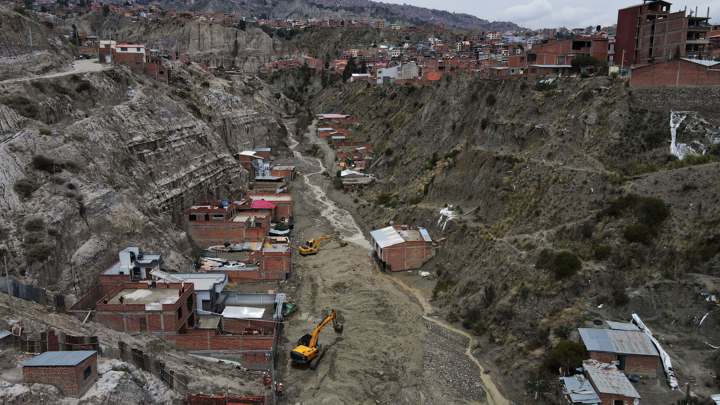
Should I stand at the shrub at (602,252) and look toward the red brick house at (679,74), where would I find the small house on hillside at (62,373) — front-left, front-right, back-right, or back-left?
back-left

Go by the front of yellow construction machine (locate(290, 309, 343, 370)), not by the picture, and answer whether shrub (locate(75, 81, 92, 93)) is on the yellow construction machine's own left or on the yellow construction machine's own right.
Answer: on the yellow construction machine's own left

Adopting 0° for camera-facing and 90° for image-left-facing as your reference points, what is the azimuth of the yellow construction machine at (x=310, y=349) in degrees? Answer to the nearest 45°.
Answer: approximately 225°

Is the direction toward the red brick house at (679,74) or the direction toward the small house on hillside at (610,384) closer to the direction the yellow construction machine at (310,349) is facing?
the red brick house

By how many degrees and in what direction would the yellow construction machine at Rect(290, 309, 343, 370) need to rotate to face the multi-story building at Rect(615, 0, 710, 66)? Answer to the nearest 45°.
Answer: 0° — it already faces it

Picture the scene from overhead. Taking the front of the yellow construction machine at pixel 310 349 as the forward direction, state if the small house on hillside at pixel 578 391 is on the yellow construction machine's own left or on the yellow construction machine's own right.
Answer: on the yellow construction machine's own right

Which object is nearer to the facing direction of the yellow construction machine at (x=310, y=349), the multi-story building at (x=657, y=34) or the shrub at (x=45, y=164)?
the multi-story building

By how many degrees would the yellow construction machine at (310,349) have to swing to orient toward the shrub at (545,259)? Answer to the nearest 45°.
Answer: approximately 45° to its right

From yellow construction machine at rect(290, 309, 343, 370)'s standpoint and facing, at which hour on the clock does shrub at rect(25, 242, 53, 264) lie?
The shrub is roughly at 8 o'clock from the yellow construction machine.

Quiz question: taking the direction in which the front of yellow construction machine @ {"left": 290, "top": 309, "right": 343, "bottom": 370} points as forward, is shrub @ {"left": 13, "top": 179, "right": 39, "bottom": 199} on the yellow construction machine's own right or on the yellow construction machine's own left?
on the yellow construction machine's own left

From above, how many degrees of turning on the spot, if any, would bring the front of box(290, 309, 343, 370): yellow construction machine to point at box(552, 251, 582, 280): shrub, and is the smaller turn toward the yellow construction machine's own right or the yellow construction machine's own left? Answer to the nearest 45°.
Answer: approximately 45° to the yellow construction machine's own right
